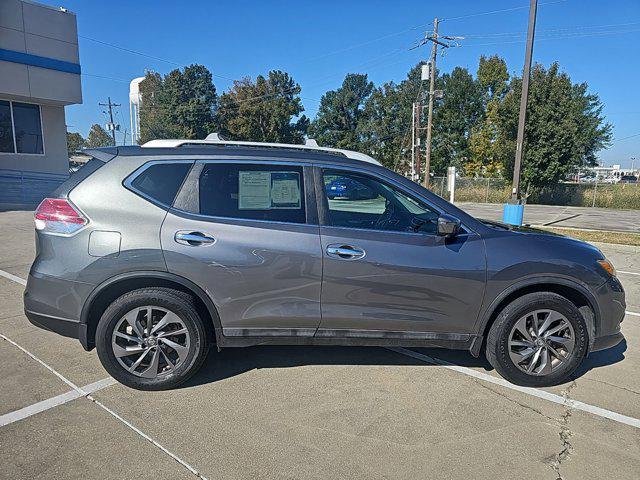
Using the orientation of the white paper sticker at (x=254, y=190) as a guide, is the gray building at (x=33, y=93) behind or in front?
behind

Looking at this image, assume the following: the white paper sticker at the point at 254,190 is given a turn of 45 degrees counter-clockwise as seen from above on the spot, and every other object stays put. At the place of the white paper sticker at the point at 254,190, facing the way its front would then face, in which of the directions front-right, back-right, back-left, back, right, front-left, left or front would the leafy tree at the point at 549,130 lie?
left

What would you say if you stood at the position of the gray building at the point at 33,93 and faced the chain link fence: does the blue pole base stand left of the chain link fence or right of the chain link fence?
right

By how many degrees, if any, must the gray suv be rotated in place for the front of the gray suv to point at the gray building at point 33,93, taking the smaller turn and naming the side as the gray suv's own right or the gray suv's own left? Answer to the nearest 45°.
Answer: approximately 135° to the gray suv's own left

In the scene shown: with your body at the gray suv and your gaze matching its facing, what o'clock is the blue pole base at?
The blue pole base is roughly at 10 o'clock from the gray suv.

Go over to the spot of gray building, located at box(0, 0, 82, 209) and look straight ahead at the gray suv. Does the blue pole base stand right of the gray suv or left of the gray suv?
left

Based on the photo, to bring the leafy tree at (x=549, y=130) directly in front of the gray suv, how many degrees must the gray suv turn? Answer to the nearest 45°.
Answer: approximately 45° to its left

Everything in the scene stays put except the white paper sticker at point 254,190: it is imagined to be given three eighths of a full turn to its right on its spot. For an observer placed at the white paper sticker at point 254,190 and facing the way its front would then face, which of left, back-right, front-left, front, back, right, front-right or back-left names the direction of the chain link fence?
right

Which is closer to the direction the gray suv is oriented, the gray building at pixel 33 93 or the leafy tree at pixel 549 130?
the leafy tree

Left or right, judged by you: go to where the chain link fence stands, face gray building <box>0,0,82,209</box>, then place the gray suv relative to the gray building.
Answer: left

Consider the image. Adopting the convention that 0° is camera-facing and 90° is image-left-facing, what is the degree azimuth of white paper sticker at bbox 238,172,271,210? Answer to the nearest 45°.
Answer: approximately 0°

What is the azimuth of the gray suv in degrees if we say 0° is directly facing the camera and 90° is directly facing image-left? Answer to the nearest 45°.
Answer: approximately 270°
